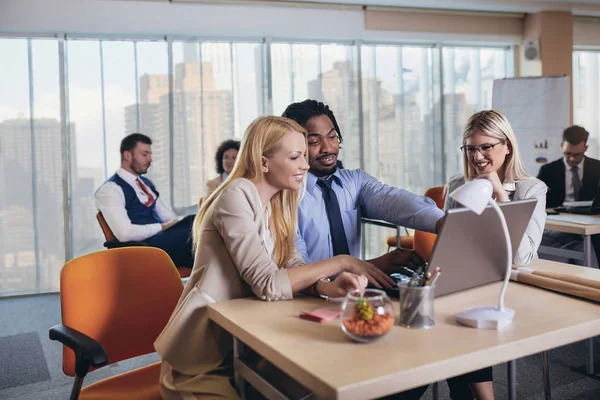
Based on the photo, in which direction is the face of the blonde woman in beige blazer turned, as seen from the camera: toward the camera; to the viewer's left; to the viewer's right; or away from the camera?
to the viewer's right

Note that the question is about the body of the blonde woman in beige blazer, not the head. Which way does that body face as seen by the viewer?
to the viewer's right

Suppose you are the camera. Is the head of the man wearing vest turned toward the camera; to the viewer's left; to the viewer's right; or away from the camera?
to the viewer's right

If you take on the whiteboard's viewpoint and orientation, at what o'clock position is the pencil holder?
The pencil holder is roughly at 12 o'clock from the whiteboard.

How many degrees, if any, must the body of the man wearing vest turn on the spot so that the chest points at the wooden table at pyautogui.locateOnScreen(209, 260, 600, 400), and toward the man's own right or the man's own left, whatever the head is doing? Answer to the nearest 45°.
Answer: approximately 45° to the man's own right

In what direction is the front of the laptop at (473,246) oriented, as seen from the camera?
facing away from the viewer and to the left of the viewer

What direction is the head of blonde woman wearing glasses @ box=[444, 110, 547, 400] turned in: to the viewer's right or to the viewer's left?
to the viewer's left

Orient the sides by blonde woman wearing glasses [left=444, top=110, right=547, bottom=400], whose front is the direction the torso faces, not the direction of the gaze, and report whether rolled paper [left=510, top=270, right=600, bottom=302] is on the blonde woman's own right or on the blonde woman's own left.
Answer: on the blonde woman's own left

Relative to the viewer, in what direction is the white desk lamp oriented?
to the viewer's left

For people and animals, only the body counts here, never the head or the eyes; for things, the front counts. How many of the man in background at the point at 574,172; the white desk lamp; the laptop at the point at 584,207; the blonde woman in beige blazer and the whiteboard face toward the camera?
2

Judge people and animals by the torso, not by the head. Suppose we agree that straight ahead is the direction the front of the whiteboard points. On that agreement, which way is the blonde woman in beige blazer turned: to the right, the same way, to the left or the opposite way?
to the left
